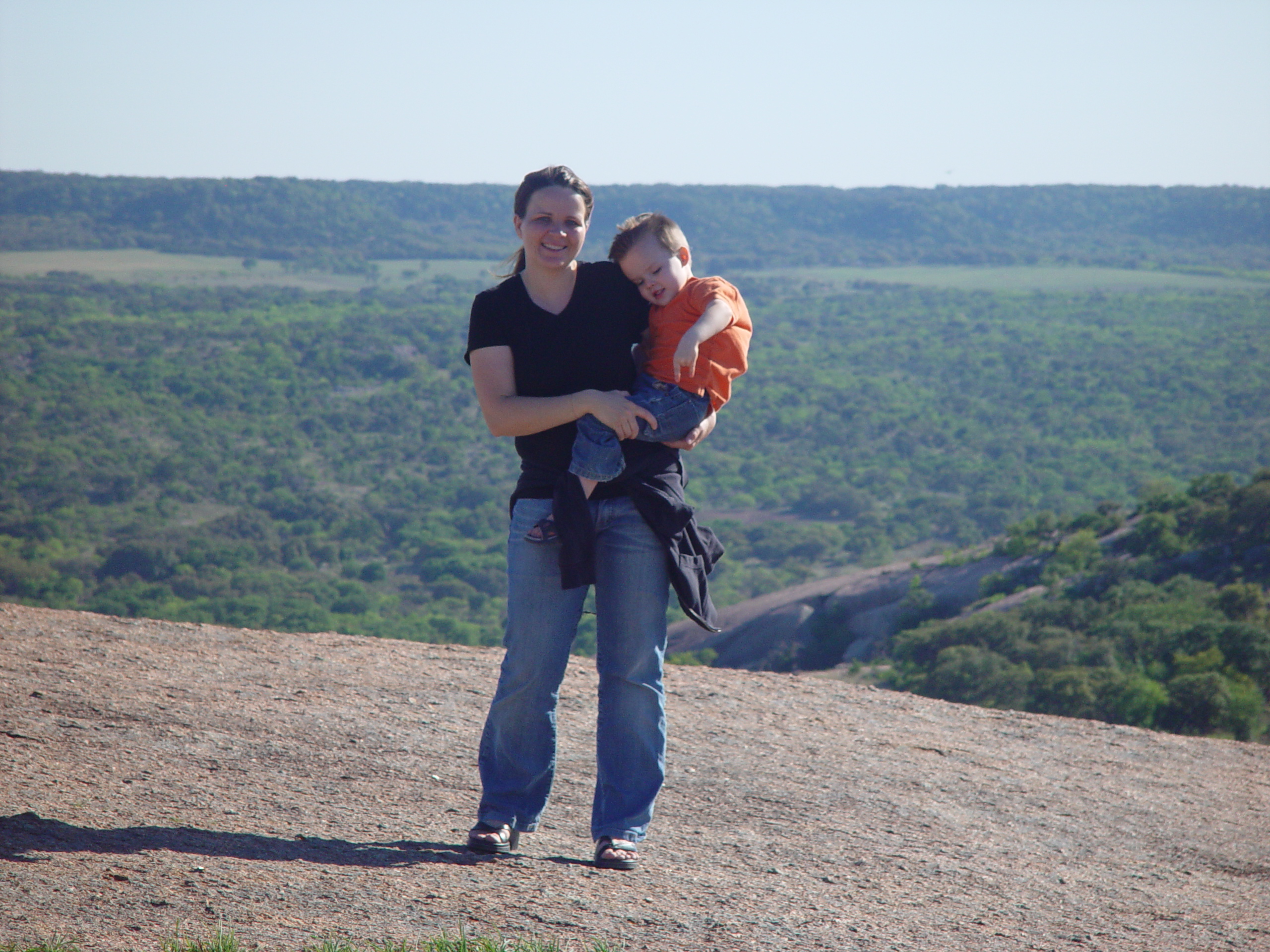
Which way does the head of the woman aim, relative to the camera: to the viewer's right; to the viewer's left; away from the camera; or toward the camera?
toward the camera

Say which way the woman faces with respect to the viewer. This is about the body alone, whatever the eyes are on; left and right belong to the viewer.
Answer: facing the viewer
